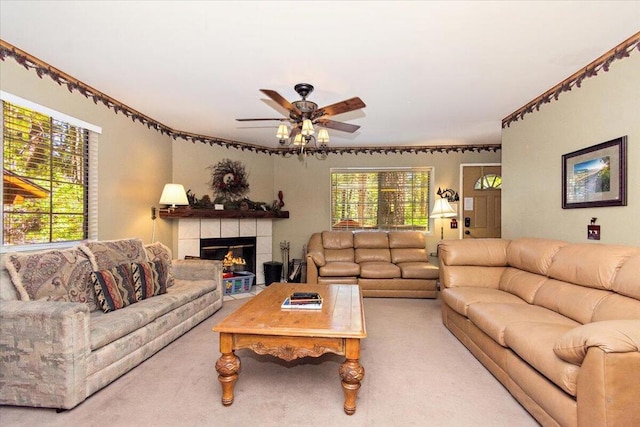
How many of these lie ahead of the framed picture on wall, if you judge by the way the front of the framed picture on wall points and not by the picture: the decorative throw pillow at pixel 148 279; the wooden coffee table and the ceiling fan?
3

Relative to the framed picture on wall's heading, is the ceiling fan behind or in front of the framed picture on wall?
in front

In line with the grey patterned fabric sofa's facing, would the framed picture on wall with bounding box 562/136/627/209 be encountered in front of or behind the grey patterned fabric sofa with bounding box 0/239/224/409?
in front

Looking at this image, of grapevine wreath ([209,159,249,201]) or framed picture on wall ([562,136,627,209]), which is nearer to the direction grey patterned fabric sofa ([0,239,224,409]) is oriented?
the framed picture on wall

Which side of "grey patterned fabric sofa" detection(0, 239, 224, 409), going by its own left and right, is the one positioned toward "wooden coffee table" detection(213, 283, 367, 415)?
front

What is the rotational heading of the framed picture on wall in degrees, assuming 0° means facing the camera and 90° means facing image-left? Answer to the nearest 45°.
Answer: approximately 45°

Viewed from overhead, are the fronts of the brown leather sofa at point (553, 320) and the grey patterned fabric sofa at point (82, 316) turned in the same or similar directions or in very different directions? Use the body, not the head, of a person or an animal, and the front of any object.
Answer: very different directions

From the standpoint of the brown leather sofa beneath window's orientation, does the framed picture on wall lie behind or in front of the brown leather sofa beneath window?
in front

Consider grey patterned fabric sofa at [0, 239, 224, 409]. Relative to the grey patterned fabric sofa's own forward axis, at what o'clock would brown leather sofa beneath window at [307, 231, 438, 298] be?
The brown leather sofa beneath window is roughly at 10 o'clock from the grey patterned fabric sofa.

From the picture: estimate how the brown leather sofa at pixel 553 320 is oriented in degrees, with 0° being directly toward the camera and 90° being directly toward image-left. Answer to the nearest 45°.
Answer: approximately 45°

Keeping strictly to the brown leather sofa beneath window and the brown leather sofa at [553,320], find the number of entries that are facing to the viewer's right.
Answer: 0

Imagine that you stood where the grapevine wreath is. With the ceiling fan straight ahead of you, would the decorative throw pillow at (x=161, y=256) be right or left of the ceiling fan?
right

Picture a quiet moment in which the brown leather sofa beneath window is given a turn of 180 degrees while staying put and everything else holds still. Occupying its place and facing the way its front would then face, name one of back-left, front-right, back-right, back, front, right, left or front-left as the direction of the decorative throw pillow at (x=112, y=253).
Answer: back-left

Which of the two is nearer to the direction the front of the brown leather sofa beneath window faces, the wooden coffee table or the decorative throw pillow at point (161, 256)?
the wooden coffee table

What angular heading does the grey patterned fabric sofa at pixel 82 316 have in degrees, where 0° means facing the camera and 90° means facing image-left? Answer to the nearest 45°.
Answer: approximately 315°

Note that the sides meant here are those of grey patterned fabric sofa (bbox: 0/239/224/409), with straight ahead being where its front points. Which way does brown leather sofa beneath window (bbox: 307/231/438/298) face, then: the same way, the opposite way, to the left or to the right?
to the right

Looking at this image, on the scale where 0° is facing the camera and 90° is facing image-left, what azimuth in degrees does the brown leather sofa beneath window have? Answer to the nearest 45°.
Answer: approximately 0°

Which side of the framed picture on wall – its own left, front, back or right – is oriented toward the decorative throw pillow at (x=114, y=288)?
front

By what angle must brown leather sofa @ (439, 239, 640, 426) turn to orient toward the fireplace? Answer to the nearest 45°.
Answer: approximately 45° to its right
